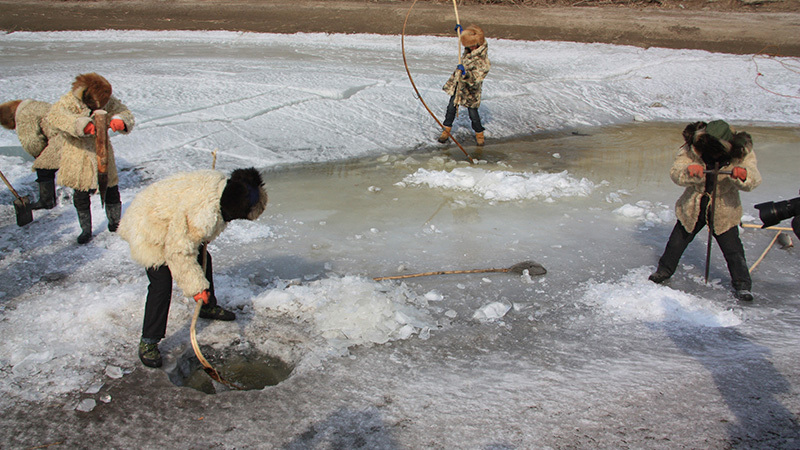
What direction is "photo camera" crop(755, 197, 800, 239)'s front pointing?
to the viewer's left

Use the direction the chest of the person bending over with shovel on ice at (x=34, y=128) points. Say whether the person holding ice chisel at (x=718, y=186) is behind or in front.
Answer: behind

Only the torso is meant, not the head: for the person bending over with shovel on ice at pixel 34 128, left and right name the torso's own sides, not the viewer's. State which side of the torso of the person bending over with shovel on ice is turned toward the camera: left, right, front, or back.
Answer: left

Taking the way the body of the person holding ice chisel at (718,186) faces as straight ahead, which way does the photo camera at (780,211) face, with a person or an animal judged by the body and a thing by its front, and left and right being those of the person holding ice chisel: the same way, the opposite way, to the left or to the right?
to the right

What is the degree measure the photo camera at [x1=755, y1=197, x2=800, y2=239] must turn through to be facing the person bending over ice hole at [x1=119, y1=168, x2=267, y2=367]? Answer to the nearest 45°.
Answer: approximately 45° to its left

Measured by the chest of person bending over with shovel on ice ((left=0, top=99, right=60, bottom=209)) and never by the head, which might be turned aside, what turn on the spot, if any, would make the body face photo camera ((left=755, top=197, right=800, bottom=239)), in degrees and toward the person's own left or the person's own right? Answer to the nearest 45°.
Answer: approximately 135° to the person's own left
